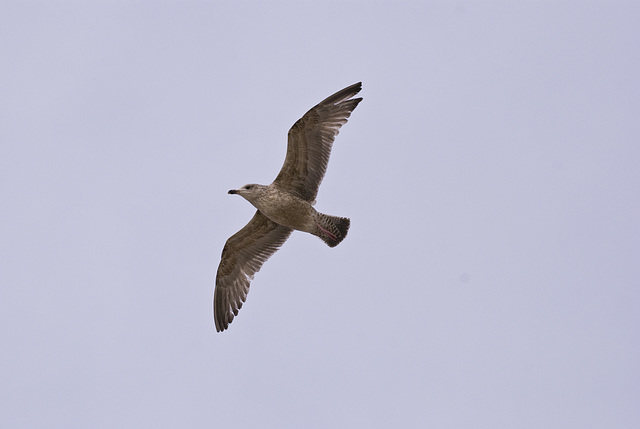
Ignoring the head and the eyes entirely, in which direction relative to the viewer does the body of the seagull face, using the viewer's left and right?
facing to the left of the viewer
